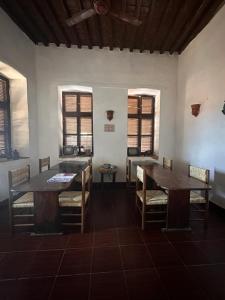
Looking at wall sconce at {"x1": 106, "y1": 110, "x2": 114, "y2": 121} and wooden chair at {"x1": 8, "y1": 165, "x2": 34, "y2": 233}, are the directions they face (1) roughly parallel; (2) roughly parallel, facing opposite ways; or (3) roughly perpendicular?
roughly perpendicular

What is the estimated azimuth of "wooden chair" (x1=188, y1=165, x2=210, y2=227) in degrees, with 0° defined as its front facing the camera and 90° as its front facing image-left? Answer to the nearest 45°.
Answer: approximately 45°

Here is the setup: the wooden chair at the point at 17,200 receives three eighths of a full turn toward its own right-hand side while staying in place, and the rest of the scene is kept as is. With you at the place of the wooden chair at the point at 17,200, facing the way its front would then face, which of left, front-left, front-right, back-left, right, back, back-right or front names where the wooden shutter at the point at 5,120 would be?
right

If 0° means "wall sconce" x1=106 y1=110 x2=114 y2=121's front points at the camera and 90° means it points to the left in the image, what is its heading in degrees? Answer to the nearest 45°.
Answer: approximately 0°

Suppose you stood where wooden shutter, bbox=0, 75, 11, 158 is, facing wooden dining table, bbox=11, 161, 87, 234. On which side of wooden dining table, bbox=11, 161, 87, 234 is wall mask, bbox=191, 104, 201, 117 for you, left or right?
left

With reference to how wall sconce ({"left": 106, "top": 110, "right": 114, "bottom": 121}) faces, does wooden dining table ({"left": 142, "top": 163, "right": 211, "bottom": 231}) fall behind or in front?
in front

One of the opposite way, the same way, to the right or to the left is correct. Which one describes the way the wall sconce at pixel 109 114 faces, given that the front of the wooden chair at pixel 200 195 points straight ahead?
to the left

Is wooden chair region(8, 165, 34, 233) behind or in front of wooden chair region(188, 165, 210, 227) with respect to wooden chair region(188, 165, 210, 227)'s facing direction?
in front

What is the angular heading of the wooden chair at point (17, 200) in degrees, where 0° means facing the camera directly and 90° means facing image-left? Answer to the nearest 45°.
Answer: approximately 315°

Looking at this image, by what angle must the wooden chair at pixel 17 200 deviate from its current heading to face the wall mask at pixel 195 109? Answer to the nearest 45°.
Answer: approximately 45° to its left
